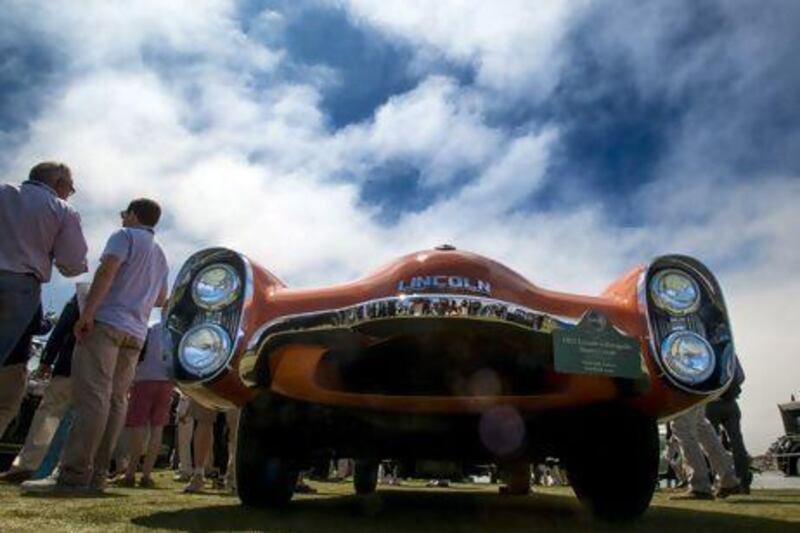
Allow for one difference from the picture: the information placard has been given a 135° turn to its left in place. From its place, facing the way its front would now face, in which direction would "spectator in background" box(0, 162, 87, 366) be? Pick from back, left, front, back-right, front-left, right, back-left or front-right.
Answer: back-left

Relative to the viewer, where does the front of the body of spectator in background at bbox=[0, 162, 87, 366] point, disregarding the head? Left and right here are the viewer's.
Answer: facing away from the viewer and to the right of the viewer

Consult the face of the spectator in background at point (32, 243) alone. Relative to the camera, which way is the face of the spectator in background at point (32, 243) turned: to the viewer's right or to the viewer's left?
to the viewer's right

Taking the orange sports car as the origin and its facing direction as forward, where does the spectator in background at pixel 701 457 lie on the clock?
The spectator in background is roughly at 7 o'clock from the orange sports car.

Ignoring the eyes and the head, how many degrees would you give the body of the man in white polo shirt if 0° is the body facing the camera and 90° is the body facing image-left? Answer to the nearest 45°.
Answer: approximately 135°

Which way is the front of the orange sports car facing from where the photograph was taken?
facing the viewer
